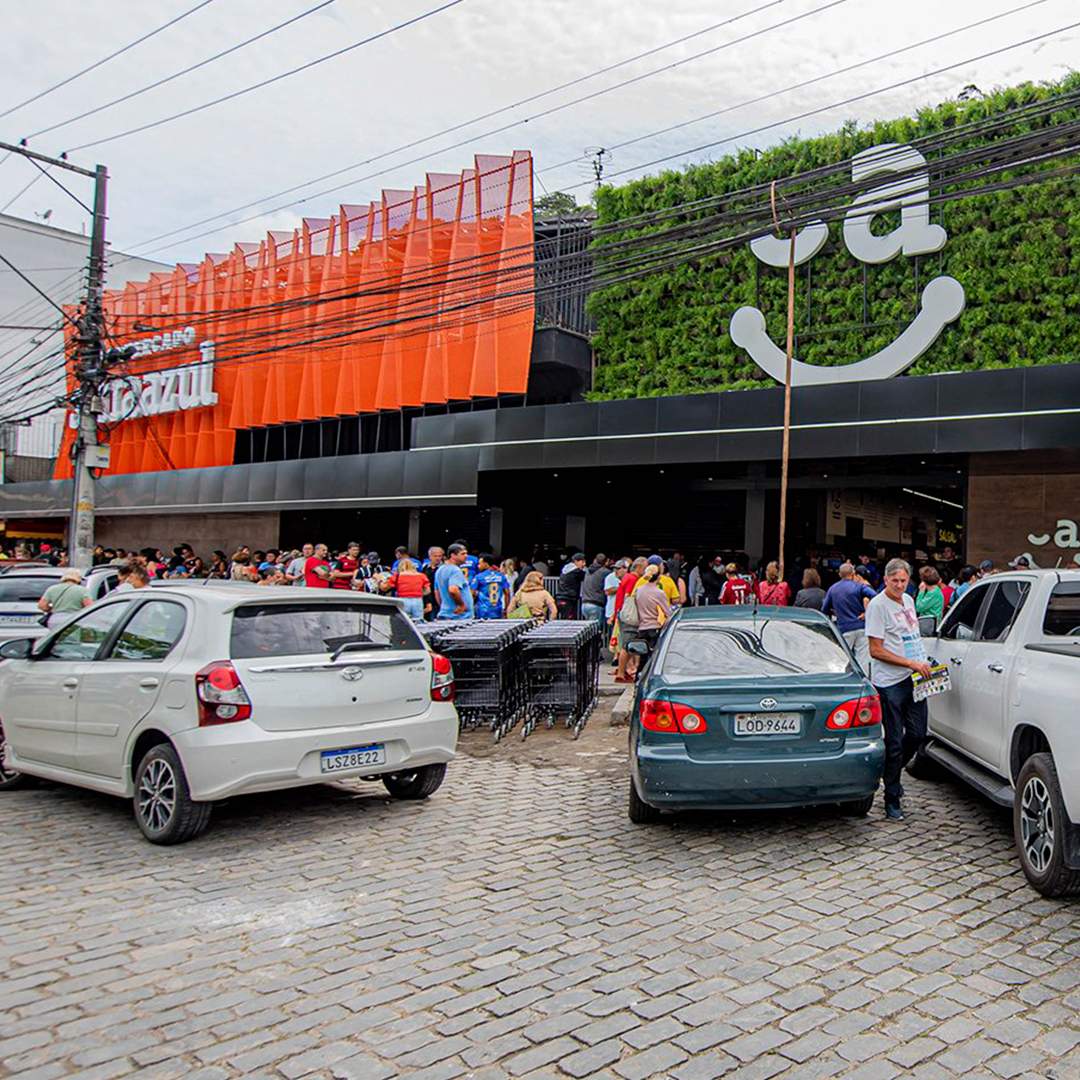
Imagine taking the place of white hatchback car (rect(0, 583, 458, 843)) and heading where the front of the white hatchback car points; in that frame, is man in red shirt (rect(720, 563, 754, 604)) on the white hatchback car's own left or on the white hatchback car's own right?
on the white hatchback car's own right

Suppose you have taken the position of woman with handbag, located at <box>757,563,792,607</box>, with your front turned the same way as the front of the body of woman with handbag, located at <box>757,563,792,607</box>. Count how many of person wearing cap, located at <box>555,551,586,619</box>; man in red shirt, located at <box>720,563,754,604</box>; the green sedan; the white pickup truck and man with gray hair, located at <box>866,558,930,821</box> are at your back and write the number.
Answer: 3

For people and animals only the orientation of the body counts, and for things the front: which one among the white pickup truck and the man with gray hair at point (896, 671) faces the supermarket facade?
the white pickup truck

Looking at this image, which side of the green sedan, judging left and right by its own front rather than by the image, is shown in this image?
back

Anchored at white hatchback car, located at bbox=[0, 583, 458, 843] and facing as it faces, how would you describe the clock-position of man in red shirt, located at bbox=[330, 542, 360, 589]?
The man in red shirt is roughly at 2 o'clock from the white hatchback car.

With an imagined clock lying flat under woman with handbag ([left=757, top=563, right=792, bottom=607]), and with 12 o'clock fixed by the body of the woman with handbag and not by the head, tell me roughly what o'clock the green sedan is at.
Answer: The green sedan is roughly at 6 o'clock from the woman with handbag.

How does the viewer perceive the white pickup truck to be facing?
facing away from the viewer and to the left of the viewer

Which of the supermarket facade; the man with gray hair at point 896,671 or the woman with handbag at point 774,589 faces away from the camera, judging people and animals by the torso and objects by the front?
the woman with handbag

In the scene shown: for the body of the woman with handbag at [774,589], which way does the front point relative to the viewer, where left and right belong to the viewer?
facing away from the viewer
